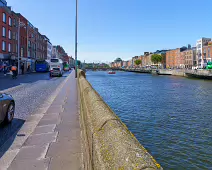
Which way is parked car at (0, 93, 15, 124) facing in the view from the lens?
facing away from the viewer and to the right of the viewer

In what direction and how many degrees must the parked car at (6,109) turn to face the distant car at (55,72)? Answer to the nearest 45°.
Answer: approximately 45° to its left
